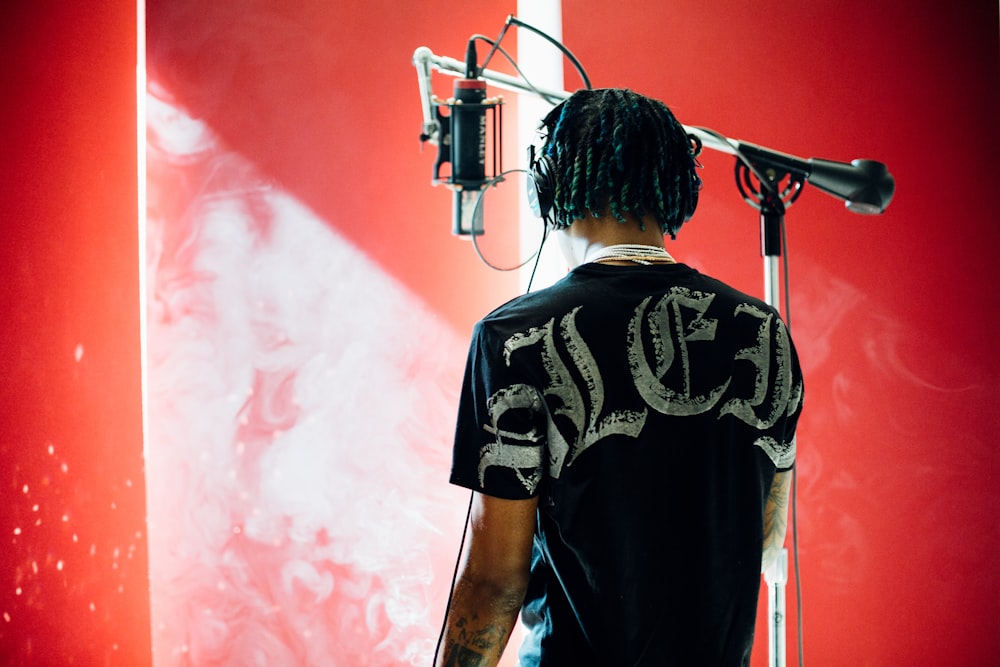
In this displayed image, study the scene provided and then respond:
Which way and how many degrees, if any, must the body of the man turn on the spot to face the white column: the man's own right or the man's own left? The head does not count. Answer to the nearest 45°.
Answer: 0° — they already face it

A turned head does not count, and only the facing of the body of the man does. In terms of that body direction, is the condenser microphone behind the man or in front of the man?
in front

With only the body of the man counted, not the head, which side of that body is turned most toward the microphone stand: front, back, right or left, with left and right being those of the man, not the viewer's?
front

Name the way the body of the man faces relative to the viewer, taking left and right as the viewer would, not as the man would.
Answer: facing away from the viewer
